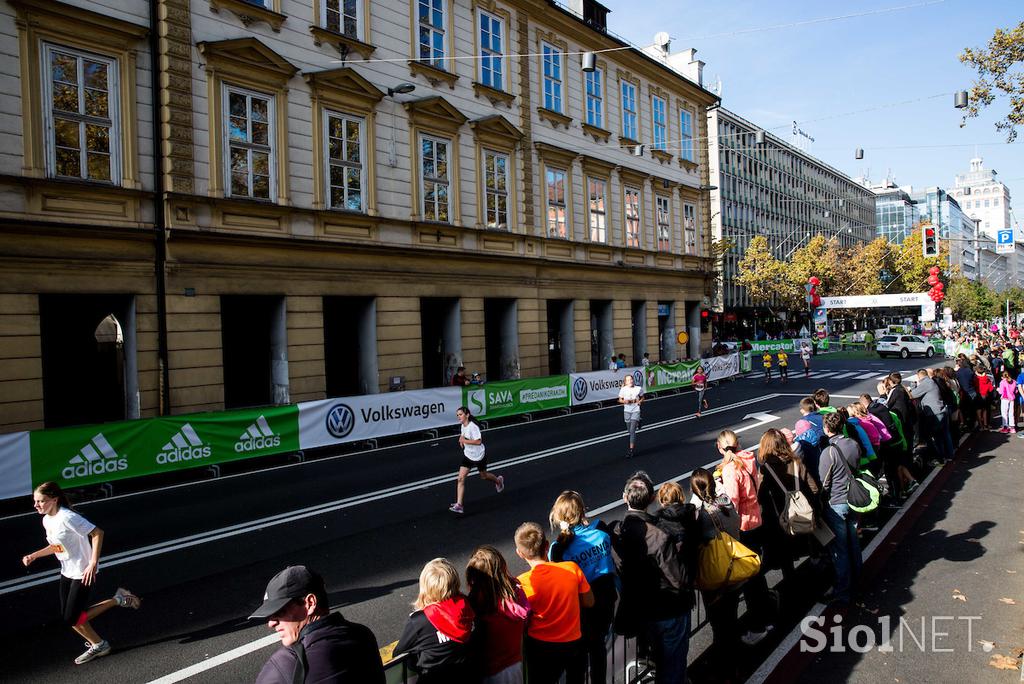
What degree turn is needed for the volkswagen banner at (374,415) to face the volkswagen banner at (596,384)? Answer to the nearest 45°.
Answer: approximately 90° to its left

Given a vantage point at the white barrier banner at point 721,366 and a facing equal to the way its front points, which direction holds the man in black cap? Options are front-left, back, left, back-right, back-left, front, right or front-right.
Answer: front-right

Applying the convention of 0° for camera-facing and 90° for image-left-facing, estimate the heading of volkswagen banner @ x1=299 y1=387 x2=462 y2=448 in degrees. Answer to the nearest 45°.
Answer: approximately 315°

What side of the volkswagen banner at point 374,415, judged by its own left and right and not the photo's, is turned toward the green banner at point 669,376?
left

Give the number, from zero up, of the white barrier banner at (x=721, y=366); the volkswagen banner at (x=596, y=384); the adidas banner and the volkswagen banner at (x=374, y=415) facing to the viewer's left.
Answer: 0

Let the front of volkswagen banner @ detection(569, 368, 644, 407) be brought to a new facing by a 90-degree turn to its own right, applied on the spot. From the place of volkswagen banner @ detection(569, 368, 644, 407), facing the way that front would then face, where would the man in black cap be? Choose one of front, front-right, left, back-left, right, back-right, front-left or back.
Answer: front-left

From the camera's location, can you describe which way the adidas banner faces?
facing the viewer and to the right of the viewer

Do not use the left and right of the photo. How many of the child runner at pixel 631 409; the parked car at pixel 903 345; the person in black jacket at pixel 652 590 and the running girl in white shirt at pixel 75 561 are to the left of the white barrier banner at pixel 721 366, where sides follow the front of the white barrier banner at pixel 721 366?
1

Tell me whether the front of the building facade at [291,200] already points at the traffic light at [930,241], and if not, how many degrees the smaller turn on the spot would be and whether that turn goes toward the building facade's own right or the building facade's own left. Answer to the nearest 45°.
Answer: approximately 45° to the building facade's own left

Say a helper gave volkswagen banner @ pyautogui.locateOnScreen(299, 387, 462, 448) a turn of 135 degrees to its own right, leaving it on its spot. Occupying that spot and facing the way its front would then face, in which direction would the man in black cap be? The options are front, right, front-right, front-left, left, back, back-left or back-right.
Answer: left

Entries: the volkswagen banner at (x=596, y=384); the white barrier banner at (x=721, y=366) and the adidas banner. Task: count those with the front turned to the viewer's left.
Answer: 0

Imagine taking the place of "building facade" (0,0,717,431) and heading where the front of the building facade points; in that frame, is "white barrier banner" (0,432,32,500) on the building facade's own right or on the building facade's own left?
on the building facade's own right

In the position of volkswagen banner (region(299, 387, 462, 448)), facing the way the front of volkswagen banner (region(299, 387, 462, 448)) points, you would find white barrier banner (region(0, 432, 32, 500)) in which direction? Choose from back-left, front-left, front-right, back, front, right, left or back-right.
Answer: right

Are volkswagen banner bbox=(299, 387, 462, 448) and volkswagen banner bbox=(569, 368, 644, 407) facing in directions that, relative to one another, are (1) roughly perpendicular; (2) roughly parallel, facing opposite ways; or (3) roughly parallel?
roughly parallel

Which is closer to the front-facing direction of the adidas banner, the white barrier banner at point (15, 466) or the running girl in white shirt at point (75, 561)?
the running girl in white shirt

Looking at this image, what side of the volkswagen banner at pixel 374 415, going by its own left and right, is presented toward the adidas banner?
right

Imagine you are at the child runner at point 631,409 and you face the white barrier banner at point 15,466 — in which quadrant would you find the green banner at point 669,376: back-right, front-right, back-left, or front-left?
back-right
